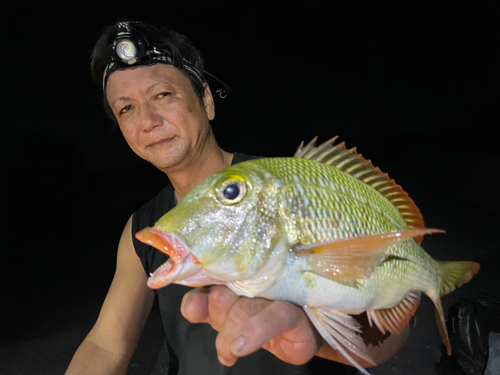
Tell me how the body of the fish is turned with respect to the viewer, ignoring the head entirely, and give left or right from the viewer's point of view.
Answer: facing to the left of the viewer

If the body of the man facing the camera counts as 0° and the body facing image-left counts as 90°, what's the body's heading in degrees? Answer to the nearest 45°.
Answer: approximately 45°
